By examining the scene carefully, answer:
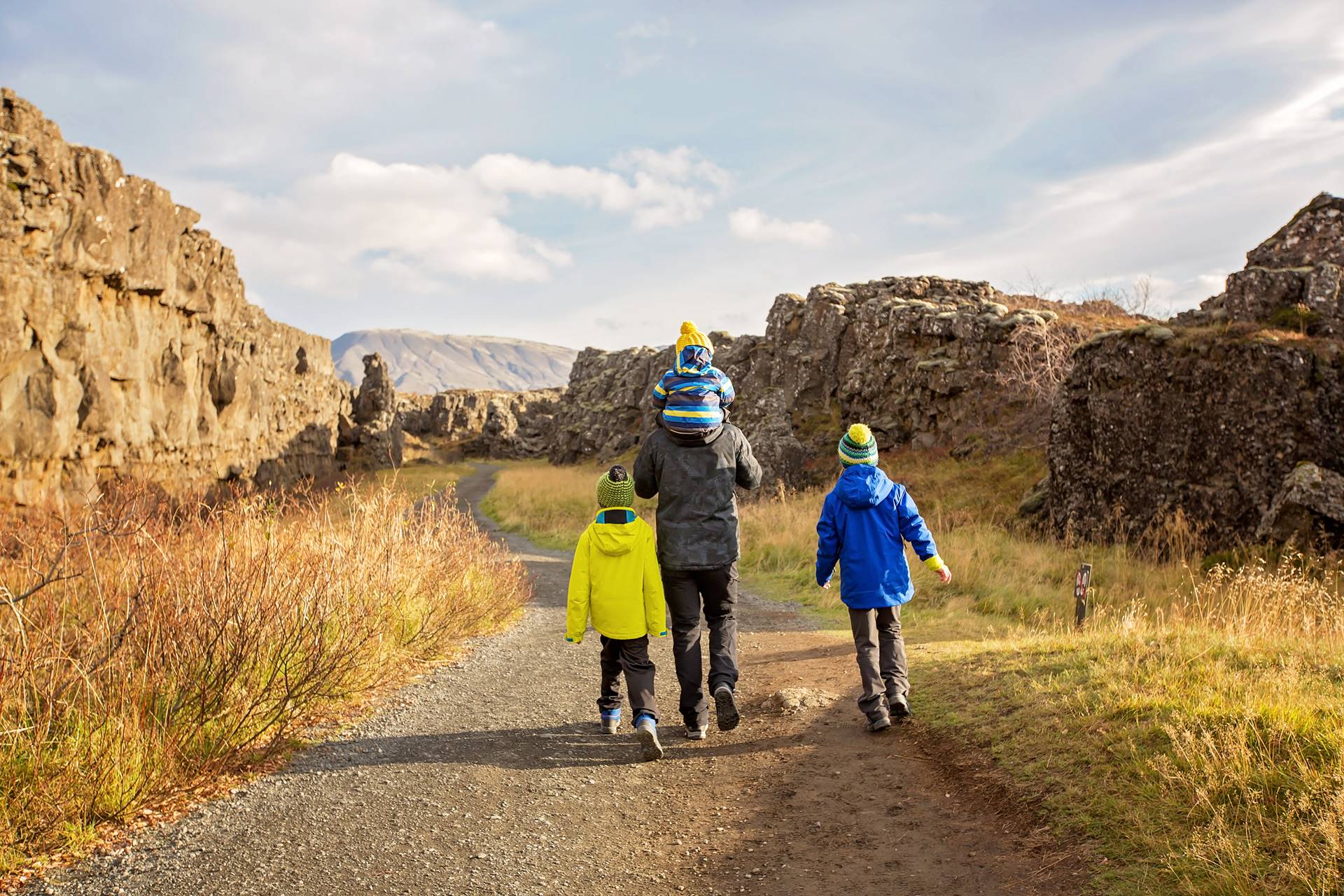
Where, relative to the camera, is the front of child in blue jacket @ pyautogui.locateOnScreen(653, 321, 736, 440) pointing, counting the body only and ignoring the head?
away from the camera

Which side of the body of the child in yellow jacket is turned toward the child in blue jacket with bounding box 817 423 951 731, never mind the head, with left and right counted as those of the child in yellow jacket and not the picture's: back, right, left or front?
right

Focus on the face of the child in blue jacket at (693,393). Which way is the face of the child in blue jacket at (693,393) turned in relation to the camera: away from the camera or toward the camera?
away from the camera

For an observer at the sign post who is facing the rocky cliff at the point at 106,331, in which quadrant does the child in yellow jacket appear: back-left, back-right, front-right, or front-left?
front-left

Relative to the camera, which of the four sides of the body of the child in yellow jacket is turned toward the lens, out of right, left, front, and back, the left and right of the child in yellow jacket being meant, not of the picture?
back

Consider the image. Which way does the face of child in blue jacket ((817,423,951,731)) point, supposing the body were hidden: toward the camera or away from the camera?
away from the camera

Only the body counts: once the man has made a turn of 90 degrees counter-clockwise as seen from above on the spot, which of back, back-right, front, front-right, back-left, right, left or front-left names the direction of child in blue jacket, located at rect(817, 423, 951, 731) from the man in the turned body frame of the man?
back

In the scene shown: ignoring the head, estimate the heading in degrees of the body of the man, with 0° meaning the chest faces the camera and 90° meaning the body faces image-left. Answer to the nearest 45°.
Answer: approximately 180°

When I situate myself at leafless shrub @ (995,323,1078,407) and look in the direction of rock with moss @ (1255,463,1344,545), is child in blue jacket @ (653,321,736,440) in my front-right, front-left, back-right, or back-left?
front-right

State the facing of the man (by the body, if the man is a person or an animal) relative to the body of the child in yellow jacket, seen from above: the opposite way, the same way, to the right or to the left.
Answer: the same way

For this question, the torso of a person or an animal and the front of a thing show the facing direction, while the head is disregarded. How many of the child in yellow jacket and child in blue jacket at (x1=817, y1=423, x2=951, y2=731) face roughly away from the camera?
2

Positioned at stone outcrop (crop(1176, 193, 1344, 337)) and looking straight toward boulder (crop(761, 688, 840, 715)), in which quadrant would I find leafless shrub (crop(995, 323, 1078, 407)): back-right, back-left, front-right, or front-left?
back-right

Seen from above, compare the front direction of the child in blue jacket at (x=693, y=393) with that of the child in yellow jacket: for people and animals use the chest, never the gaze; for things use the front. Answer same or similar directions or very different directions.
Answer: same or similar directions

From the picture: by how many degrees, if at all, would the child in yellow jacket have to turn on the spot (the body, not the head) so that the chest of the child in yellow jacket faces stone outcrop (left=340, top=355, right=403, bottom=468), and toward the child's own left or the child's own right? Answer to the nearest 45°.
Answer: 0° — they already face it

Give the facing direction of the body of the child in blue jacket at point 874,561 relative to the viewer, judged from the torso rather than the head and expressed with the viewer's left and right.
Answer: facing away from the viewer

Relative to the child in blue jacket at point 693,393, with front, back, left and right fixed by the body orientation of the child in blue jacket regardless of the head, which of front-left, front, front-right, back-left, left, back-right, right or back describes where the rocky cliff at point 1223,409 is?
front-right
